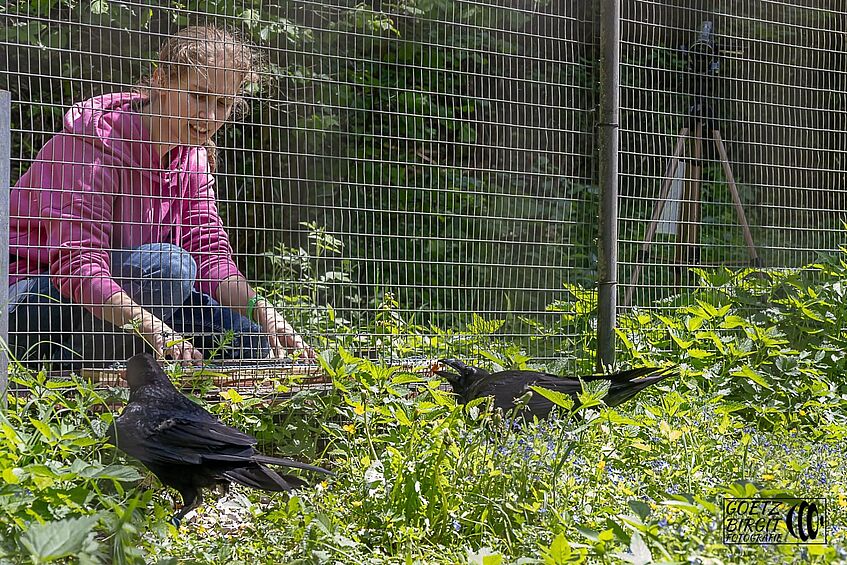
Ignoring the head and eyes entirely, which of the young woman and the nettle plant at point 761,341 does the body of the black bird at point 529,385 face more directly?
the young woman

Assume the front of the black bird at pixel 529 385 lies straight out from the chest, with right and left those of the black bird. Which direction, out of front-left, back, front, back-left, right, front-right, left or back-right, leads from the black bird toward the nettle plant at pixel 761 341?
back-right

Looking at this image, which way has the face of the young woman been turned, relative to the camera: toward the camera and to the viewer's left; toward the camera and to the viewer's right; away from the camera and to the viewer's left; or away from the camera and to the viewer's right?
toward the camera and to the viewer's right

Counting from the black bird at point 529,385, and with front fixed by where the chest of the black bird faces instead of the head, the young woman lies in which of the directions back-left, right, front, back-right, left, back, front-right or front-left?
front

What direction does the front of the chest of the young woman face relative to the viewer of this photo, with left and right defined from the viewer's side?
facing the viewer and to the right of the viewer

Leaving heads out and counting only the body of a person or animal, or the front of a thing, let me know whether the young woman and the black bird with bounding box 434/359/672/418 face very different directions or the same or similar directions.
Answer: very different directions

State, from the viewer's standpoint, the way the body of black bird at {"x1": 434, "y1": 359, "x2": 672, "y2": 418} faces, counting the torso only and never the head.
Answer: to the viewer's left

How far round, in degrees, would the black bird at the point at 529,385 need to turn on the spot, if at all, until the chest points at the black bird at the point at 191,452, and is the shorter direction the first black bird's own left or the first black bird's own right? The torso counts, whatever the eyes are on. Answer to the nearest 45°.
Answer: approximately 45° to the first black bird's own left

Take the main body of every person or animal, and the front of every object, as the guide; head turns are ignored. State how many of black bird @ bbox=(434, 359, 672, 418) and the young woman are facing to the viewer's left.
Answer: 1

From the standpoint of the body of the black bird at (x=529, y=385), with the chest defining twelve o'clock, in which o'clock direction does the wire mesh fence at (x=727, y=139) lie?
The wire mesh fence is roughly at 4 o'clock from the black bird.

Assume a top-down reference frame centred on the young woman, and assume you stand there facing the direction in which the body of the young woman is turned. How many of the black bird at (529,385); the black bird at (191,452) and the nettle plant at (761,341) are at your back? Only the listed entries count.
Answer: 0
